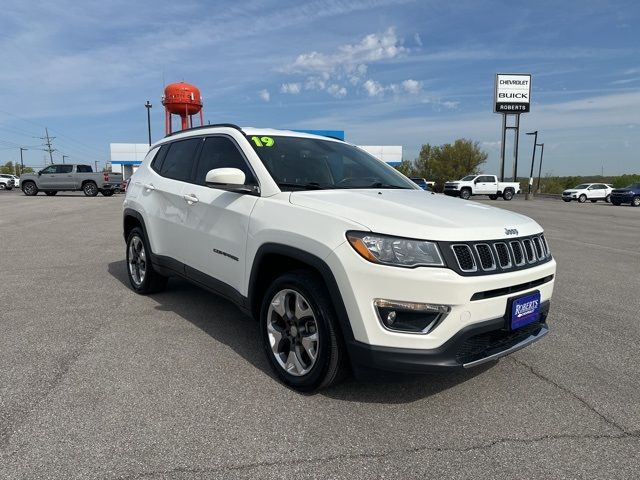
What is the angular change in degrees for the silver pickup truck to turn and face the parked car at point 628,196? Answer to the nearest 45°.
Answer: approximately 135° to its right

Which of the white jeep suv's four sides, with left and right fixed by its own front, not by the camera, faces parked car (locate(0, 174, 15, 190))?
back

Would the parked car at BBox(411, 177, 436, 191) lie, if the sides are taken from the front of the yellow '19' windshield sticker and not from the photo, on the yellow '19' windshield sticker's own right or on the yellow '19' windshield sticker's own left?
on the yellow '19' windshield sticker's own left

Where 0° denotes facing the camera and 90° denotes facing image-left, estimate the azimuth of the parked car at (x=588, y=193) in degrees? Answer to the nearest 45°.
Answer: approximately 45°

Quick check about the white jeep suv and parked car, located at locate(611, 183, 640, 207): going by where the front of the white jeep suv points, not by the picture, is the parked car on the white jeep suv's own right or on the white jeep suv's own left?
on the white jeep suv's own left

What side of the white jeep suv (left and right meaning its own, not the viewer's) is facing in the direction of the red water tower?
back

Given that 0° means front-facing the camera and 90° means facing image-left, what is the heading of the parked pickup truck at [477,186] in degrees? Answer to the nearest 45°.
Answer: approximately 45°

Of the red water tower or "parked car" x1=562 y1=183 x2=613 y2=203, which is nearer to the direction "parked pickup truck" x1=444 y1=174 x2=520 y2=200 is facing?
the red water tower

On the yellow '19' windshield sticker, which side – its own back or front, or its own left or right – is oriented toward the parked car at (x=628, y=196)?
left

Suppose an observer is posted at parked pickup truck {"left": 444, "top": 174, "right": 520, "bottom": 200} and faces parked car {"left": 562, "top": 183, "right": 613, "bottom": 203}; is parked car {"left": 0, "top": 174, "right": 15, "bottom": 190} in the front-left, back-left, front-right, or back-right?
back-left

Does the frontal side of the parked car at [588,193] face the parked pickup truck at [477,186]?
yes
